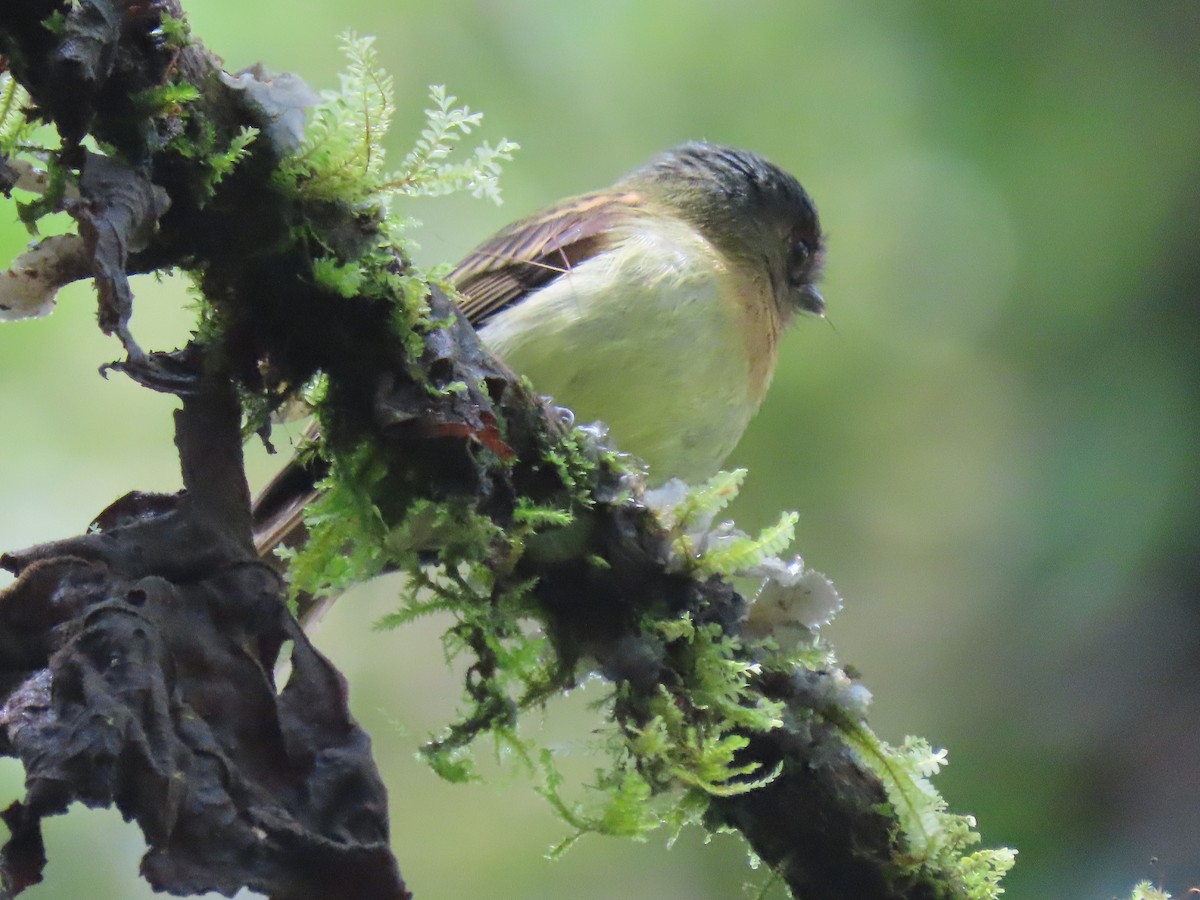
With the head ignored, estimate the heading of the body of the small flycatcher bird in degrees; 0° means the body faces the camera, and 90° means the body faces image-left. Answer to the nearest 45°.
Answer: approximately 270°
